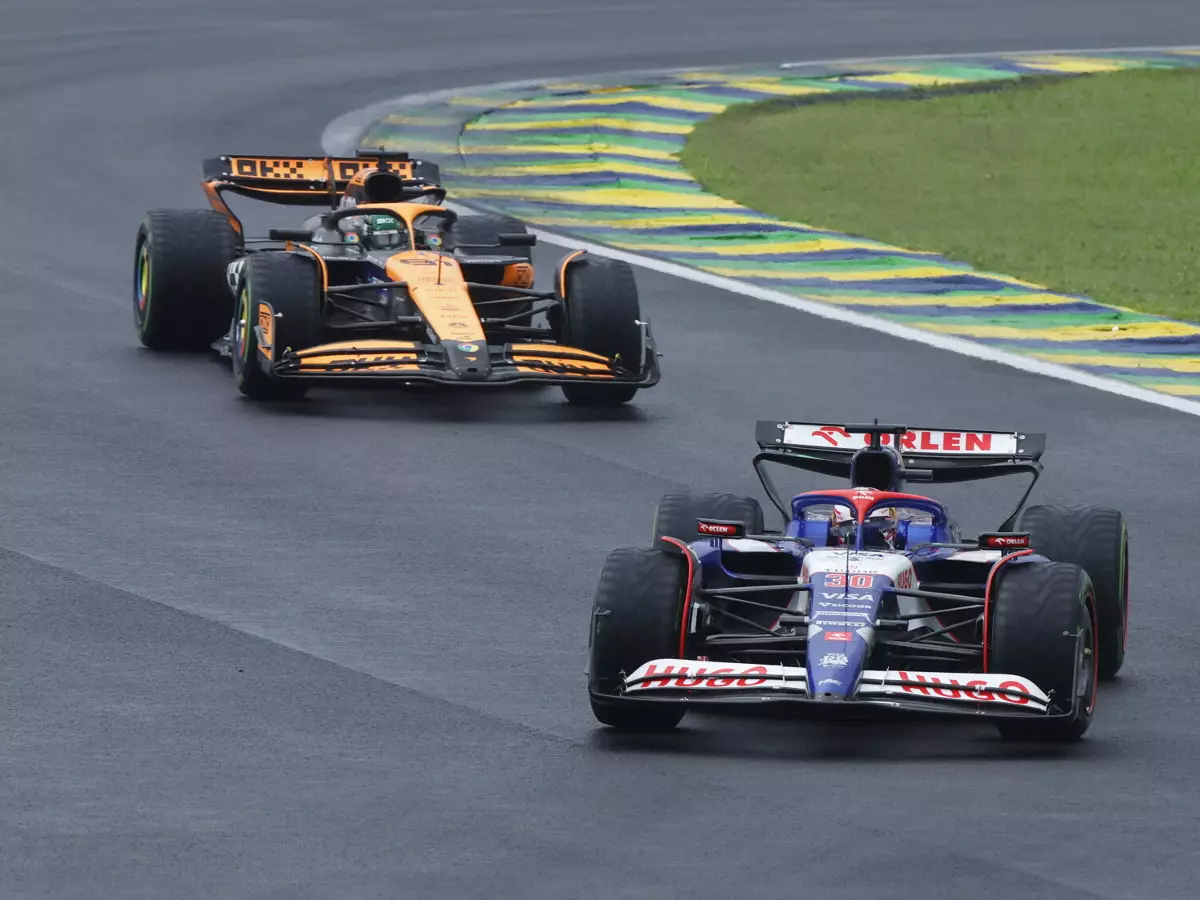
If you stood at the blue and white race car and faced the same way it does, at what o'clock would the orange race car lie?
The orange race car is roughly at 5 o'clock from the blue and white race car.

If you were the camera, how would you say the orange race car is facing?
facing the viewer

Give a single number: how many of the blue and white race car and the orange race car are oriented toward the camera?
2

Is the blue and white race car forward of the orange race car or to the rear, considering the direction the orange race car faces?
forward

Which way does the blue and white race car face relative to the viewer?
toward the camera
